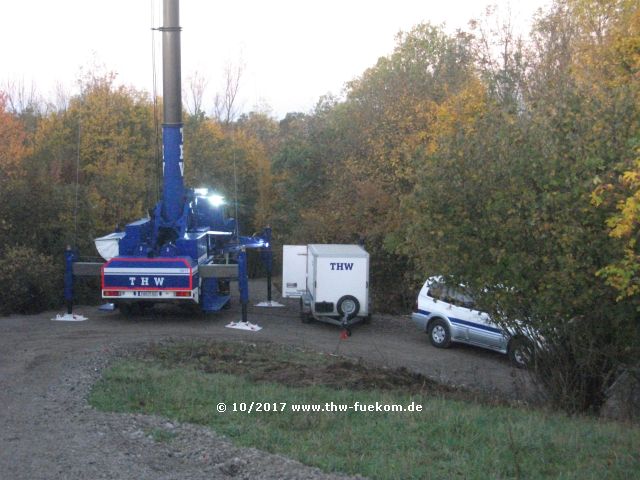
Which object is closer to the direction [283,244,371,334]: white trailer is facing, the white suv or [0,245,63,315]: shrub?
the white suv

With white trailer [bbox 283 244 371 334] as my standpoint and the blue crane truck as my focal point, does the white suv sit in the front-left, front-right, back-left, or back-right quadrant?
back-left

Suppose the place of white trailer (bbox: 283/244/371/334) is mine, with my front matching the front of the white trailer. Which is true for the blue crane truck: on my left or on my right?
on my right

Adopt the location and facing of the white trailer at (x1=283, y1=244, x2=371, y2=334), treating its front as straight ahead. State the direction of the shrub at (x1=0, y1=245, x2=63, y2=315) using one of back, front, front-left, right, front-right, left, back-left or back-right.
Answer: right

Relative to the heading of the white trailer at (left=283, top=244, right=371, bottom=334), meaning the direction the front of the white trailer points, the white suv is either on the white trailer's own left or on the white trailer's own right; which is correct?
on the white trailer's own left

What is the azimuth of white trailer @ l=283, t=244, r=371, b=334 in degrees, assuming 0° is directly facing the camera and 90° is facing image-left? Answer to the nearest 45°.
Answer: approximately 0°
